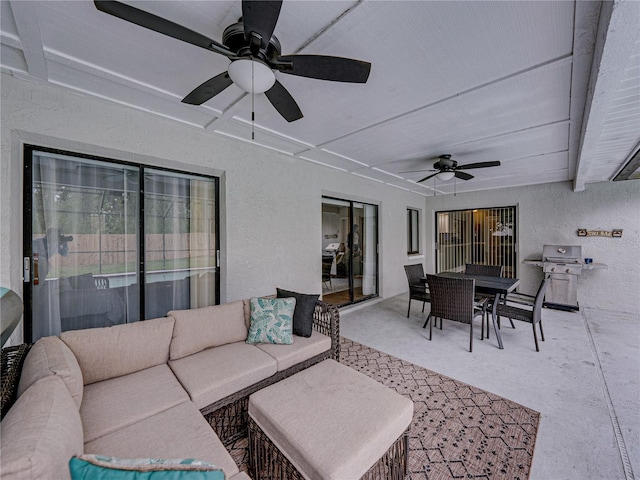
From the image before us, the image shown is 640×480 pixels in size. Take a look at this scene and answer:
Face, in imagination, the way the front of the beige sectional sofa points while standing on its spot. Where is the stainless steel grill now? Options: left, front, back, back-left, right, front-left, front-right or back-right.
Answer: front-left

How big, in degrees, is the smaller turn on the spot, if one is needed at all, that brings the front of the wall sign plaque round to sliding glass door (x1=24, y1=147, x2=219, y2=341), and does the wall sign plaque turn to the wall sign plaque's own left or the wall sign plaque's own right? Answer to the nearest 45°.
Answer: approximately 45° to the wall sign plaque's own right

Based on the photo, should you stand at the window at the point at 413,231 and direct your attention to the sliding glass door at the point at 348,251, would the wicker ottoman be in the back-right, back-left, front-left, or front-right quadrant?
front-left

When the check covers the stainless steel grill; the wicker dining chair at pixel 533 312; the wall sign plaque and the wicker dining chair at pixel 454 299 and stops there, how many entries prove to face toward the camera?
2

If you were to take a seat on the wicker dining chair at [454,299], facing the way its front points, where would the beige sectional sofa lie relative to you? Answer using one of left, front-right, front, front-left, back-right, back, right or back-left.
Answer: back

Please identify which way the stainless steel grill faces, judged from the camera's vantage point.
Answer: facing the viewer

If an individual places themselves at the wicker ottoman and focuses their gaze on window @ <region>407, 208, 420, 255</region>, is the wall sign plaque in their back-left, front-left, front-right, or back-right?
front-right

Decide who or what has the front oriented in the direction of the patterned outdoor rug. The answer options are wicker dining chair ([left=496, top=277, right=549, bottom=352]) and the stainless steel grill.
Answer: the stainless steel grill

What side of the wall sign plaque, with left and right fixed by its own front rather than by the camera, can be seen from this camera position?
front

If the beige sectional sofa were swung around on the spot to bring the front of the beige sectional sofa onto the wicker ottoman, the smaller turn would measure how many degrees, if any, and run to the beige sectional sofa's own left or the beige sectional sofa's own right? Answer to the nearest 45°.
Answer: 0° — it already faces it

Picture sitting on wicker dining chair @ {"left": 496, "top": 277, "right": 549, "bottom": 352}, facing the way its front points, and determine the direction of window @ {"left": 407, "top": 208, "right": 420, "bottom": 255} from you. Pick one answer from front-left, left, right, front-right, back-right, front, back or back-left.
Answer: front

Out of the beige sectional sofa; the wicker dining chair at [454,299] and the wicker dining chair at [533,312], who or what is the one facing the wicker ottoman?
the beige sectional sofa

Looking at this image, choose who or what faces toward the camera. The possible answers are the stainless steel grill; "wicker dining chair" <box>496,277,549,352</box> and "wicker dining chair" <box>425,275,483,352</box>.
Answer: the stainless steel grill
